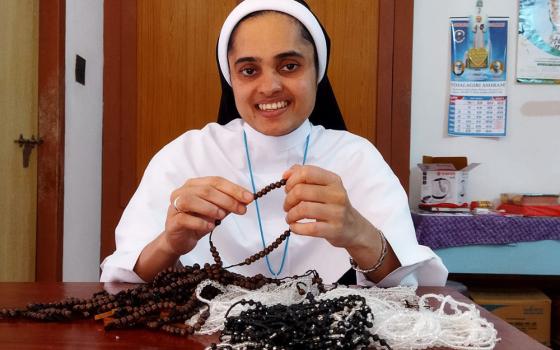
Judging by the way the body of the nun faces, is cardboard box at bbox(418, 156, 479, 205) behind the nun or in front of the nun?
behind

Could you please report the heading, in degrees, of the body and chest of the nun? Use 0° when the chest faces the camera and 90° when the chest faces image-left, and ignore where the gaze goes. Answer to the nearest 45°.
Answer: approximately 0°

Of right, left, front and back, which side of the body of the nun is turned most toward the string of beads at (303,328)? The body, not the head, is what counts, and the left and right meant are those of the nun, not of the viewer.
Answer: front

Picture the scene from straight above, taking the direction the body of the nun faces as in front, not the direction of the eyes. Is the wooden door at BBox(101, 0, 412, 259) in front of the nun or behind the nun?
behind

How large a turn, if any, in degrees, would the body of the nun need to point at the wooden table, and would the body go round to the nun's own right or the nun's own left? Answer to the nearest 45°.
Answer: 0° — they already face it

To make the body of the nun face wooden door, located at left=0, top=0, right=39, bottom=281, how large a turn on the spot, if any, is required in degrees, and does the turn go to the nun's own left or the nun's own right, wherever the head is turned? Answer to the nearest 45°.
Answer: approximately 135° to the nun's own right
